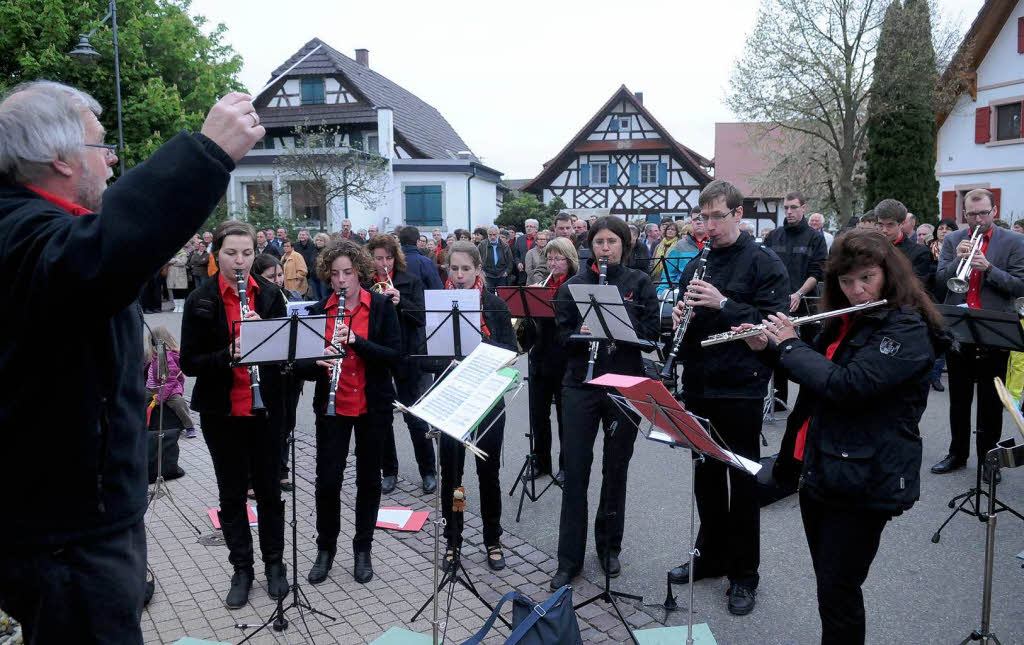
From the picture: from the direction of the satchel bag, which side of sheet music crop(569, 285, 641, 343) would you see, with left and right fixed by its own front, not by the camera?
back

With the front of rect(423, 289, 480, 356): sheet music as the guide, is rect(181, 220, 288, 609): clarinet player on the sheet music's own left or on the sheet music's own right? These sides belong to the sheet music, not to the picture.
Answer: on the sheet music's own left

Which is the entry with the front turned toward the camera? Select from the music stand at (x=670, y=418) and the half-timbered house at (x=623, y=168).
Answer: the half-timbered house

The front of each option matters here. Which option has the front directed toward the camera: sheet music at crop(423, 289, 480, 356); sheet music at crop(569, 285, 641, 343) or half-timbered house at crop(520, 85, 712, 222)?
the half-timbered house

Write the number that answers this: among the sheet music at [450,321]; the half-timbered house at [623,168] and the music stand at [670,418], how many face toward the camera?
1

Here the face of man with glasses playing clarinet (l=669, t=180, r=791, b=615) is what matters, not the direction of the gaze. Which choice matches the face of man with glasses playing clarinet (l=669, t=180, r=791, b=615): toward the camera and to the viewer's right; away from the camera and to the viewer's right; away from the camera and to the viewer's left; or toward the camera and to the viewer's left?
toward the camera and to the viewer's left

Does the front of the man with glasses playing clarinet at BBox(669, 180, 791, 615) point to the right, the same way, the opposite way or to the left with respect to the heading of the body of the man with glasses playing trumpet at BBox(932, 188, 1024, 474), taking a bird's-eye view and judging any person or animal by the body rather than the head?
the same way

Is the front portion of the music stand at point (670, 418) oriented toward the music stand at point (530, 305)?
no

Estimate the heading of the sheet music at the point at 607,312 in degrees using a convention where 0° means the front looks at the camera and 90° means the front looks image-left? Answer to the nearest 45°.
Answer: approximately 180°

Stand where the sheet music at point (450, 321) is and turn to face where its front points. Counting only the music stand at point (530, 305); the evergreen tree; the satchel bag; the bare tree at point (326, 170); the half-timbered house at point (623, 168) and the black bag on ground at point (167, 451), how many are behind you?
1

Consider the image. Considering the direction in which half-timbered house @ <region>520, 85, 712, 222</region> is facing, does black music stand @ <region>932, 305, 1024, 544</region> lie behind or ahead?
ahead

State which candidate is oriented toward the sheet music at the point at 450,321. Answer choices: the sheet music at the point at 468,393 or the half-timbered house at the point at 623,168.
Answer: the half-timbered house

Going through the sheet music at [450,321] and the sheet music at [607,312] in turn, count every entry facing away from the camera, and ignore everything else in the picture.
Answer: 2

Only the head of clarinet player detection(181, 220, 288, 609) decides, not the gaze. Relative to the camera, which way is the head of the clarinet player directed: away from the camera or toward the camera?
toward the camera

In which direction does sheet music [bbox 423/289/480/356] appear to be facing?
away from the camera

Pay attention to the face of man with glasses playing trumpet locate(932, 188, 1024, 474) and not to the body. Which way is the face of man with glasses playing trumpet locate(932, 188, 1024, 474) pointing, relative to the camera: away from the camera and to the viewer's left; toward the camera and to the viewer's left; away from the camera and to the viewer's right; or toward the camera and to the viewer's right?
toward the camera and to the viewer's left

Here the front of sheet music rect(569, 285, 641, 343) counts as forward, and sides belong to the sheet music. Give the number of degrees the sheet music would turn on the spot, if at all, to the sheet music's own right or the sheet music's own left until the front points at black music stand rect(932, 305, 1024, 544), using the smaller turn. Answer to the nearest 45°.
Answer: approximately 45° to the sheet music's own right
